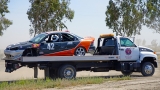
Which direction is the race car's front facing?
to the viewer's left
